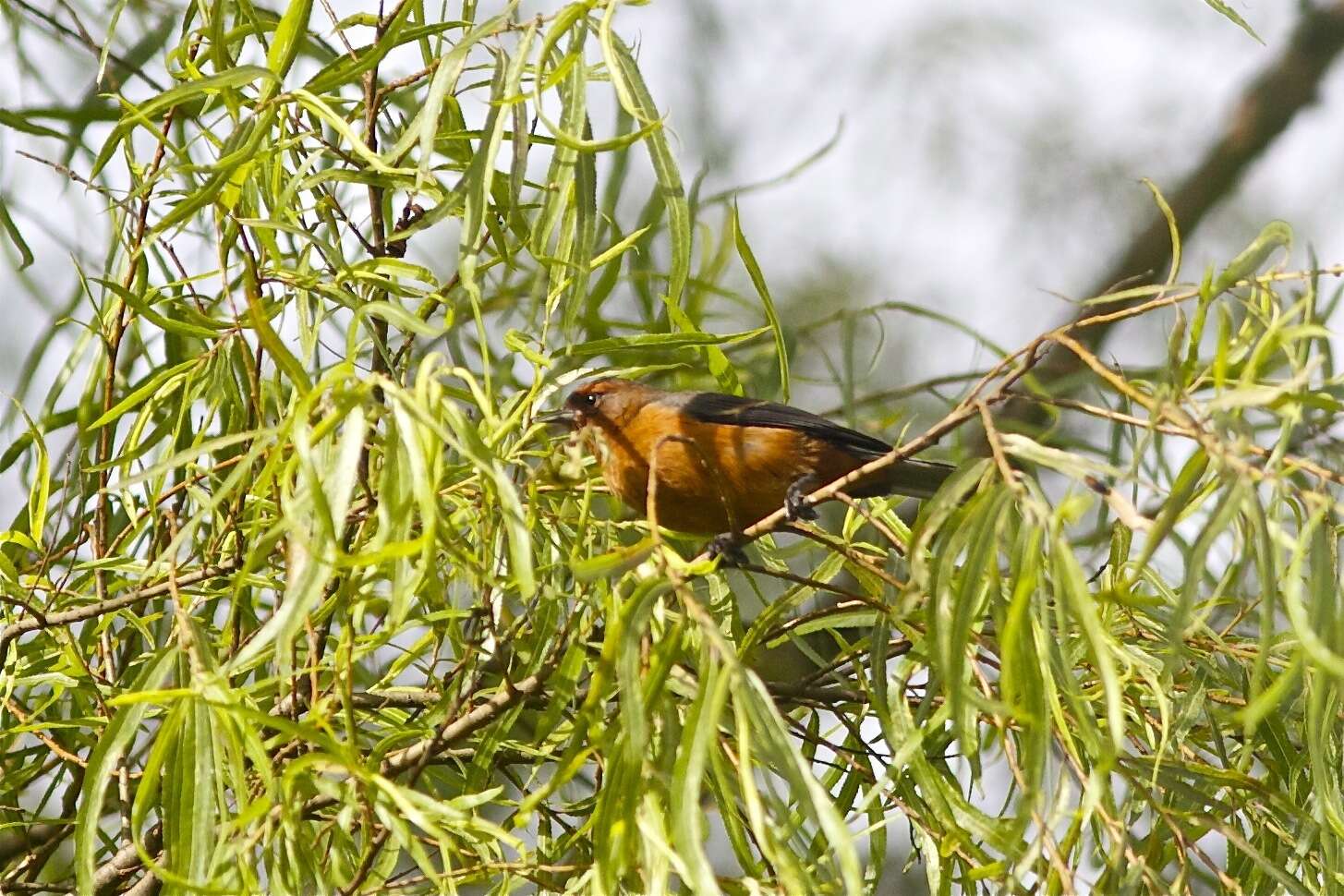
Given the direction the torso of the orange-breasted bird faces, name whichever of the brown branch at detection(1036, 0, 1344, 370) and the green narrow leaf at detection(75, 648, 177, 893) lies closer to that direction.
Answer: the green narrow leaf

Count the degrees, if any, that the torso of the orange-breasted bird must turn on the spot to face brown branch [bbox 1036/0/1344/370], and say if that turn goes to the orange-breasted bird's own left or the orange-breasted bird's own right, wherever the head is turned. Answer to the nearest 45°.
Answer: approximately 135° to the orange-breasted bird's own right

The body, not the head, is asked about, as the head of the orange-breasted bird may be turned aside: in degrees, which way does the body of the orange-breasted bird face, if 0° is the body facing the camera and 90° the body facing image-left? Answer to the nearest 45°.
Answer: approximately 90°
